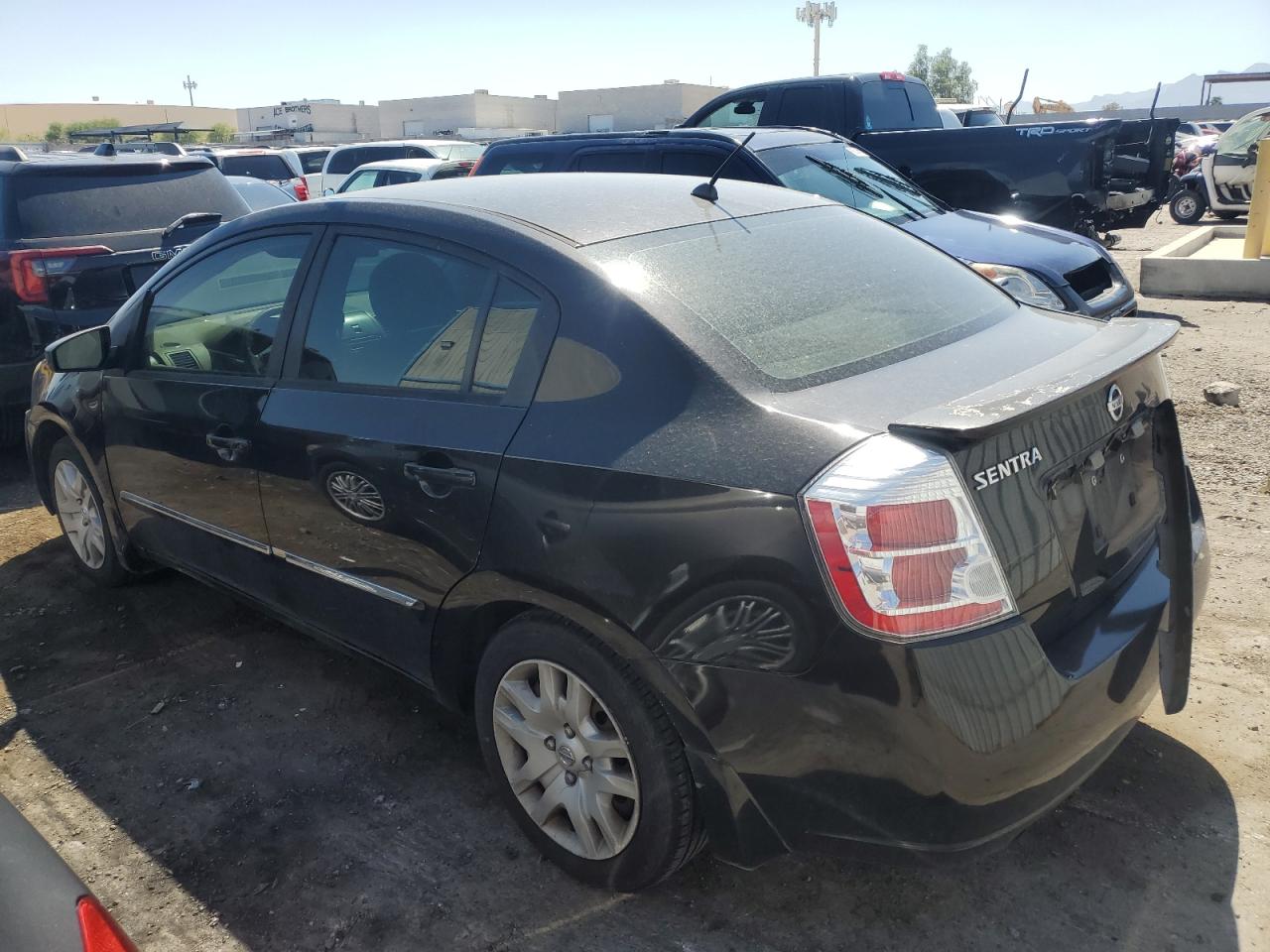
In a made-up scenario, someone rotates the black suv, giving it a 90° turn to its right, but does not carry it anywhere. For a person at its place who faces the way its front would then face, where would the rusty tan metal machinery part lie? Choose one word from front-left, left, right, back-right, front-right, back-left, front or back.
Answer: front-left

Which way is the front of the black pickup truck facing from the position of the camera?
facing away from the viewer and to the left of the viewer

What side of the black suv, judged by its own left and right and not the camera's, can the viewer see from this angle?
back

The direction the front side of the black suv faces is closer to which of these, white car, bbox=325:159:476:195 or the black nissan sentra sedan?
the white car

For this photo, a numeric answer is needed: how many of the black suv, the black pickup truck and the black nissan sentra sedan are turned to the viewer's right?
0

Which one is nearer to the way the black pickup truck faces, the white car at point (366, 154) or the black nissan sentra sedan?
the white car

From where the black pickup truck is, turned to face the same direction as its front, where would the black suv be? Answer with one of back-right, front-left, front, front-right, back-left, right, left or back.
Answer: left

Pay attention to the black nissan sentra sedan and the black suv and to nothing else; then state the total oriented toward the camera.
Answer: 0

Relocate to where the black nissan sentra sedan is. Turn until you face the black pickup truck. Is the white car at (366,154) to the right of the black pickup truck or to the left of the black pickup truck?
left

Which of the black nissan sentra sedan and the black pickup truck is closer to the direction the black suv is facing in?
the black pickup truck
